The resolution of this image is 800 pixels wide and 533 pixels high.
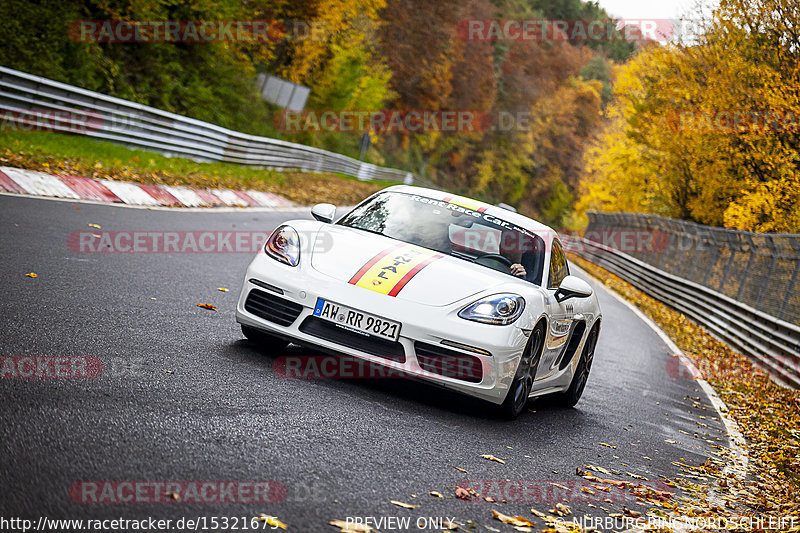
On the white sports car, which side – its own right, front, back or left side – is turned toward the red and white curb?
right

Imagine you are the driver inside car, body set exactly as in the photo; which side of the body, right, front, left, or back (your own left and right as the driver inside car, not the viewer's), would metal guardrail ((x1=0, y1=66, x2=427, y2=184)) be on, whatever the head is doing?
right

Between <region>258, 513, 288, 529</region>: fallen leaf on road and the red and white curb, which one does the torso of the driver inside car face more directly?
the fallen leaf on road

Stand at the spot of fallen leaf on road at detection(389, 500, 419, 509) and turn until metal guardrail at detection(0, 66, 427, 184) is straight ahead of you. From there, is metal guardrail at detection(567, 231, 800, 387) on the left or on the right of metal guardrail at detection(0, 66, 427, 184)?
right

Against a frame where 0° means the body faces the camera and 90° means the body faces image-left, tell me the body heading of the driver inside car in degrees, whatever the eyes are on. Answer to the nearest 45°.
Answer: approximately 45°

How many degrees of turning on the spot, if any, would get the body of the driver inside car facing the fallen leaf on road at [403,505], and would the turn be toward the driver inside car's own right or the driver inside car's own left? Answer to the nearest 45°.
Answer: approximately 45° to the driver inside car's own left

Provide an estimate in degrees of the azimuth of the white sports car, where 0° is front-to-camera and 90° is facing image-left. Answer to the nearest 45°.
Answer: approximately 45°

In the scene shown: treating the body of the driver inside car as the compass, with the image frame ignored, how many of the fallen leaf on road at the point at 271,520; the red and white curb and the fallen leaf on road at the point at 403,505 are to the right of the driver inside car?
1

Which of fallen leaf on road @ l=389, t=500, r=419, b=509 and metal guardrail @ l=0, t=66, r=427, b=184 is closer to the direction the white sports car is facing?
the fallen leaf on road

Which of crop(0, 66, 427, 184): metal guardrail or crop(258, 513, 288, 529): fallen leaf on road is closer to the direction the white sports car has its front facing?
the fallen leaf on road
